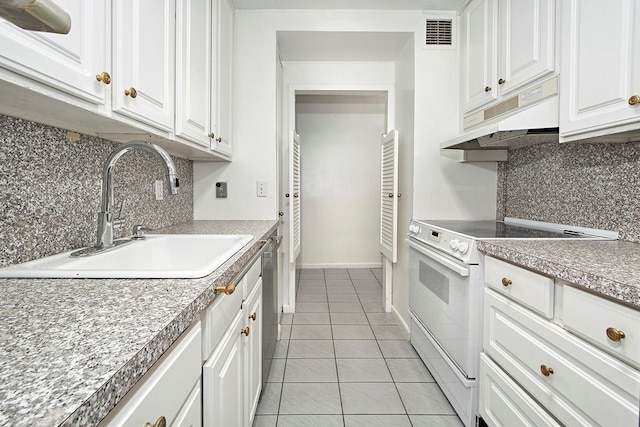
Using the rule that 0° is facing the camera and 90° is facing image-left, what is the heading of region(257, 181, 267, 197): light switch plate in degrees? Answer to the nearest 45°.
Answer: approximately 0°

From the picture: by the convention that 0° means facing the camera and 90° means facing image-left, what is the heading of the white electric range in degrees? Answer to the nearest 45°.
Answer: approximately 45°

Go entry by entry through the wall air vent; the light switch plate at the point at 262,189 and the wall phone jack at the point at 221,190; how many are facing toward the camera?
3

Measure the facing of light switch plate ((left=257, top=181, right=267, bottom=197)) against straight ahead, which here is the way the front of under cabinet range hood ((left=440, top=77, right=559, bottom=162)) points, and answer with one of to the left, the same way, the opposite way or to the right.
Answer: to the left

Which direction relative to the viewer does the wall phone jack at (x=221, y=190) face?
toward the camera

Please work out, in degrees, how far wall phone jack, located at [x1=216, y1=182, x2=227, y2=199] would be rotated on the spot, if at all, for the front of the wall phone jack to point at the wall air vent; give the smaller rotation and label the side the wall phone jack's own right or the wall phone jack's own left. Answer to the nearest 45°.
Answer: approximately 90° to the wall phone jack's own left

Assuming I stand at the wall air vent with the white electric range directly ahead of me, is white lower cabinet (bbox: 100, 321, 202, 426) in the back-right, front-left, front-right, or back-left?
front-right

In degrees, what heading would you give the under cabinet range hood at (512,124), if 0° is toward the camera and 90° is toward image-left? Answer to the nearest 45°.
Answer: approximately 45°

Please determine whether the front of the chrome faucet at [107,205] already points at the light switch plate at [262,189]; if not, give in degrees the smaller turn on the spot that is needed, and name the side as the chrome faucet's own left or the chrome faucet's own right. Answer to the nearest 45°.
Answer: approximately 90° to the chrome faucet's own left

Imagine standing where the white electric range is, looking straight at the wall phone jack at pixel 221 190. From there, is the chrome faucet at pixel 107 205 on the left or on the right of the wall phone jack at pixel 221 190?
left

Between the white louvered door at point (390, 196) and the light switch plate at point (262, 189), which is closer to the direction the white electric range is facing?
the light switch plate

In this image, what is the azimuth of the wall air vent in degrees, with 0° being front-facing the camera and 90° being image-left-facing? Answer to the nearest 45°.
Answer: approximately 0°

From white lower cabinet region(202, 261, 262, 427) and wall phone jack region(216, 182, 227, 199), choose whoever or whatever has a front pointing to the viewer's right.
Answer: the white lower cabinet

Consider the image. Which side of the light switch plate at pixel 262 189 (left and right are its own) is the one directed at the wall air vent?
left

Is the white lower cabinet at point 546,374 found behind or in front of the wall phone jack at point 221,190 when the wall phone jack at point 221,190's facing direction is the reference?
in front
